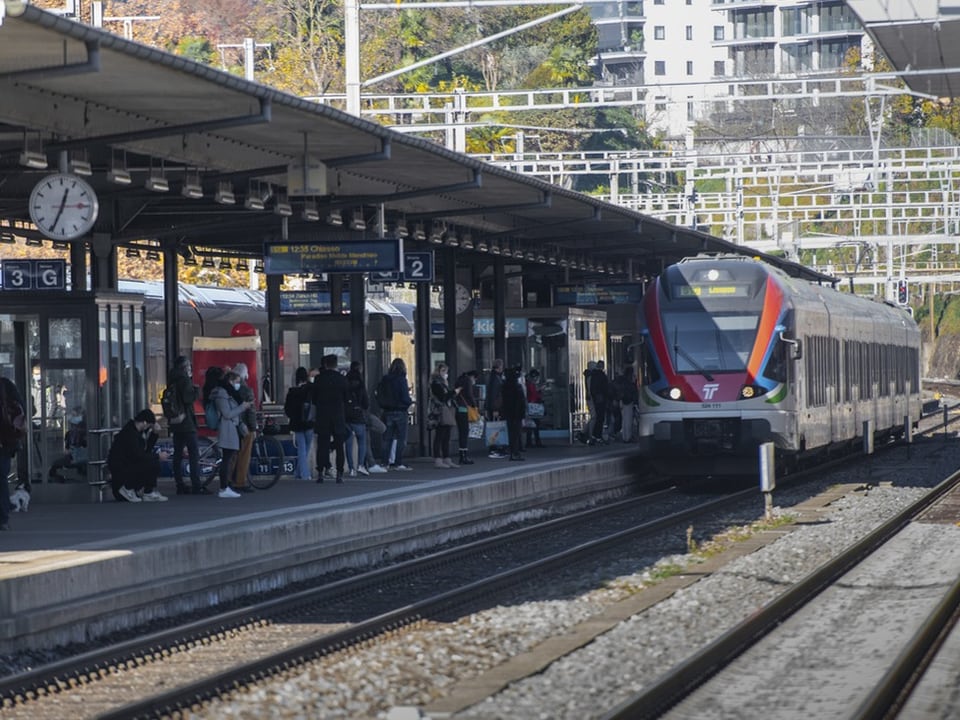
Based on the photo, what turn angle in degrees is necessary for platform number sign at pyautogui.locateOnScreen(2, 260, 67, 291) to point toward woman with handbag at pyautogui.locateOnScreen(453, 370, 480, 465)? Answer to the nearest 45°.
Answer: approximately 90° to its left

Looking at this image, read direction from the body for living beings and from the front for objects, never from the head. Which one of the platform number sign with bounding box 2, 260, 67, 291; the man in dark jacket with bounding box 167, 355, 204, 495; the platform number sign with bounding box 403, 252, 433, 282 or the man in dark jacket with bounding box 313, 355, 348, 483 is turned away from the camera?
the man in dark jacket with bounding box 313, 355, 348, 483

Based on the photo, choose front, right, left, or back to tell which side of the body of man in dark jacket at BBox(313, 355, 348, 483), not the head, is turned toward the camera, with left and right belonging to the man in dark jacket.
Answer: back

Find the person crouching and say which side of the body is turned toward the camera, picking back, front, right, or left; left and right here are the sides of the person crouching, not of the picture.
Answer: right

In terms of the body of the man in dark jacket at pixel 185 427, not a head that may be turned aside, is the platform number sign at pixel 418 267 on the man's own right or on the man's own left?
on the man's own left

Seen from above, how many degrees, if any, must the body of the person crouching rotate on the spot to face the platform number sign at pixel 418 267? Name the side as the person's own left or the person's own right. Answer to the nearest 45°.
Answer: approximately 45° to the person's own left

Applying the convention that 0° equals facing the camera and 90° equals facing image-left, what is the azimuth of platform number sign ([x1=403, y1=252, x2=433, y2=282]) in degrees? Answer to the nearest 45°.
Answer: approximately 0°
